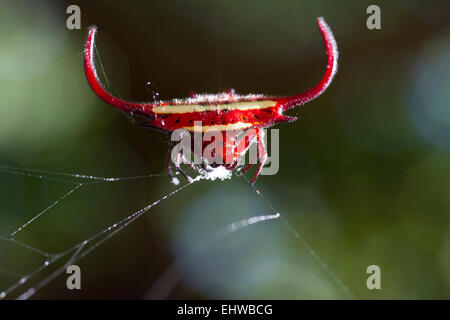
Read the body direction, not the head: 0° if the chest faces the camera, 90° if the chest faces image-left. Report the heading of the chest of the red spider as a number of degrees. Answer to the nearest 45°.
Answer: approximately 0°
